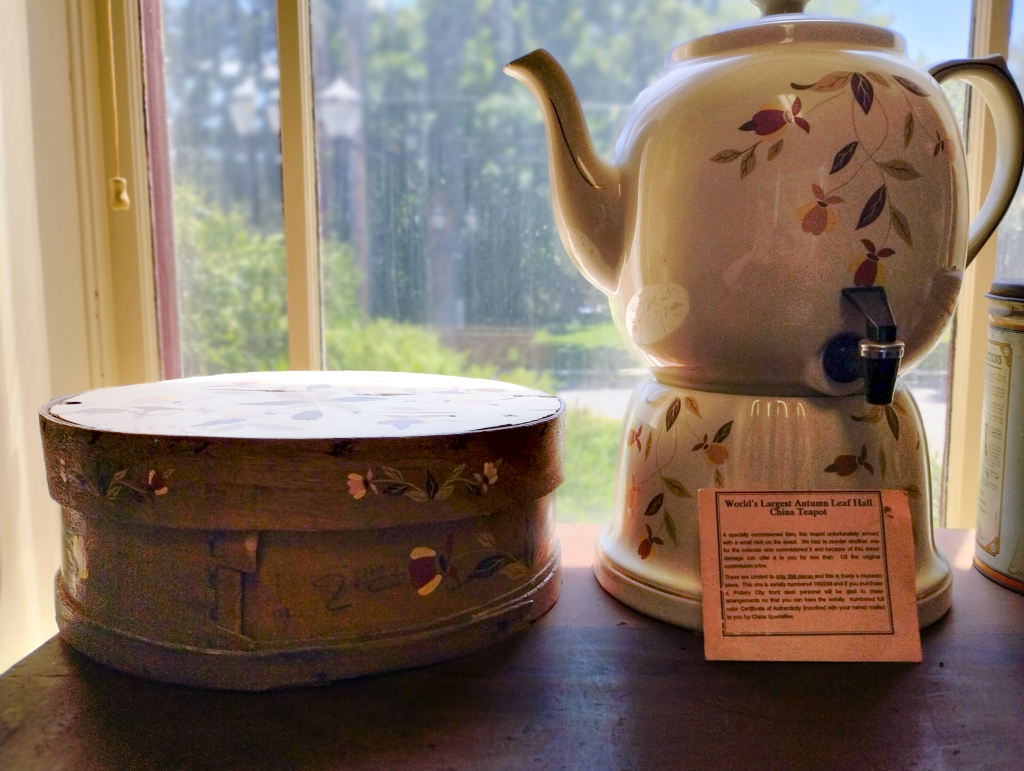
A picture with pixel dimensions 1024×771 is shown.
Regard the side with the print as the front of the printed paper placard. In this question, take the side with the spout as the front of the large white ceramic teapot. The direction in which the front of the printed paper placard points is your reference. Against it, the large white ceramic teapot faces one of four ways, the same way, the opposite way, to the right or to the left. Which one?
to the right

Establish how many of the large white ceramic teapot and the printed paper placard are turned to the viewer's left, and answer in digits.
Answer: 1

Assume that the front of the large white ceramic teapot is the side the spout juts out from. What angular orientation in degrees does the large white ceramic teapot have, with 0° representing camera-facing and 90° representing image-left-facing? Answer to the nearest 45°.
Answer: approximately 90°

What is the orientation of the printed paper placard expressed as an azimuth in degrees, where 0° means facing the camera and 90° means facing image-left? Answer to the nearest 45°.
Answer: approximately 0°
